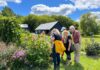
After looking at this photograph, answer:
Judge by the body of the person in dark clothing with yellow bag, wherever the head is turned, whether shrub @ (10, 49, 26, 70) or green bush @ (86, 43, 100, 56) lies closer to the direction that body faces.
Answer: the shrub

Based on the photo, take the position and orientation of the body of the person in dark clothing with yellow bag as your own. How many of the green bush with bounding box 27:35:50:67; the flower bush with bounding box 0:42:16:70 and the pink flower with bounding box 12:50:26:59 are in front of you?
3

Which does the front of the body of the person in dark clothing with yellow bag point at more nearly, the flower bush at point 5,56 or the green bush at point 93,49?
the flower bush

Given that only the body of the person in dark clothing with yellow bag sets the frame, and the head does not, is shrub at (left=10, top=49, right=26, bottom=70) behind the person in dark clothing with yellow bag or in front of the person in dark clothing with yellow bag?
in front

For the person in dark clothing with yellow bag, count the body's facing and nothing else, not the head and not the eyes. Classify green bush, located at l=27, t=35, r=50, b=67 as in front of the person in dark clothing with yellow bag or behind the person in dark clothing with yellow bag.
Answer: in front

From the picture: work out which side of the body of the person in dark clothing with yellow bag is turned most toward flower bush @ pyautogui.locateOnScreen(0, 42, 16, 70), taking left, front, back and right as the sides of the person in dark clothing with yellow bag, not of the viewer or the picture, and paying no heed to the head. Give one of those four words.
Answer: left

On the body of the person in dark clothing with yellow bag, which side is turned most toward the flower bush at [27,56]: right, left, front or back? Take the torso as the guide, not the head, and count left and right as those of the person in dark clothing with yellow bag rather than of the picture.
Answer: front

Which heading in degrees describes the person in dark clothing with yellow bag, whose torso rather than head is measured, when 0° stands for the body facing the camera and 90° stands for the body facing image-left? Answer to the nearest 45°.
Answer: approximately 90°
